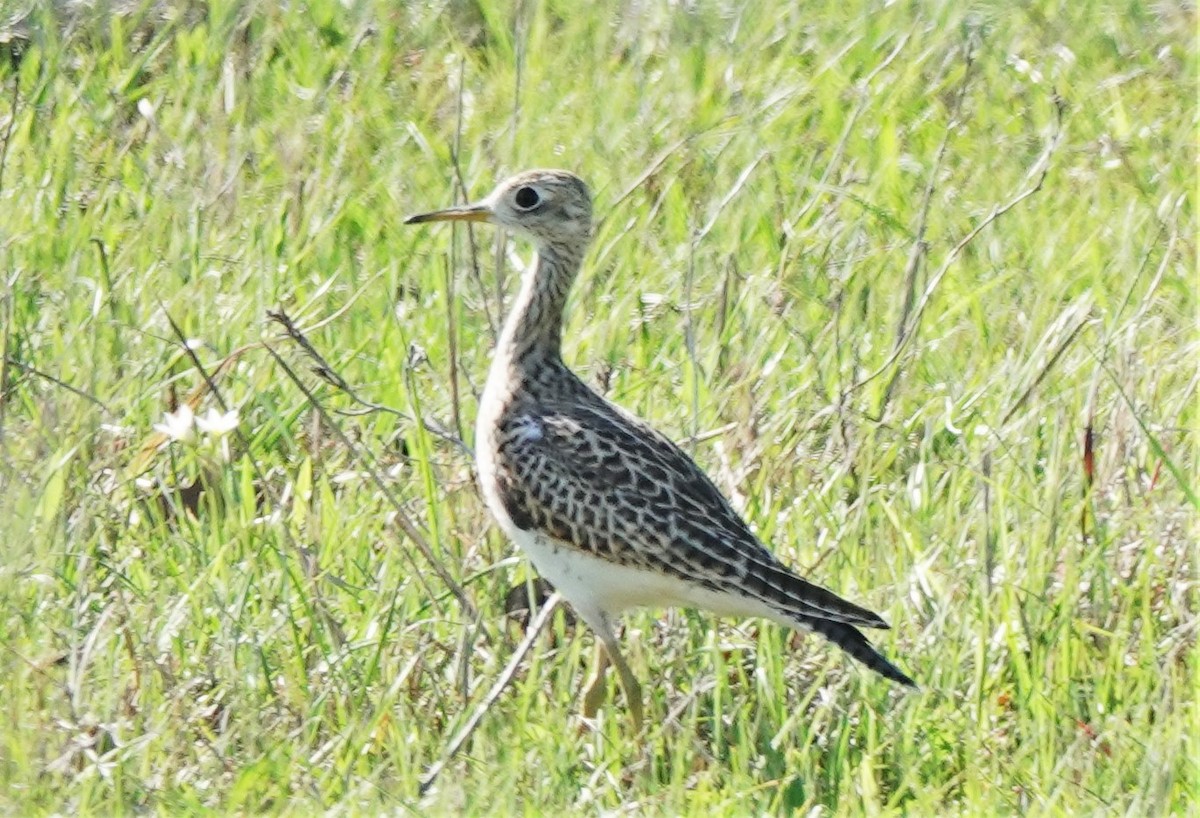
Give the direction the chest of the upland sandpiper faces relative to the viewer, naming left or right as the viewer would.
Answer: facing to the left of the viewer

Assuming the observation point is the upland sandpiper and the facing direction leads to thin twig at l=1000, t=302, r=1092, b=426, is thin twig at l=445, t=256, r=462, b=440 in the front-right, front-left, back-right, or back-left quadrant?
back-left

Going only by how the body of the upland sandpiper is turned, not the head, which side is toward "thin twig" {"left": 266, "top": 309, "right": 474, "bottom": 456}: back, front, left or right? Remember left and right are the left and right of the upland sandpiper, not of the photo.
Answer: front

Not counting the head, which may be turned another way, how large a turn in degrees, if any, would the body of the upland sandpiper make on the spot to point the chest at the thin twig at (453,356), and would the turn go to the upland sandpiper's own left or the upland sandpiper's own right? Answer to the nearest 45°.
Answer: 0° — it already faces it

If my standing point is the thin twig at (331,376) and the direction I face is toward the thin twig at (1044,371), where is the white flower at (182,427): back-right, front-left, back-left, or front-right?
back-right

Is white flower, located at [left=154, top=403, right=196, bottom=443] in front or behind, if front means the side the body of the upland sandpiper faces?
in front

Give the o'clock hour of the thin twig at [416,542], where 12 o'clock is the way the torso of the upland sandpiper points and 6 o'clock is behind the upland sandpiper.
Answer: The thin twig is roughly at 11 o'clock from the upland sandpiper.
